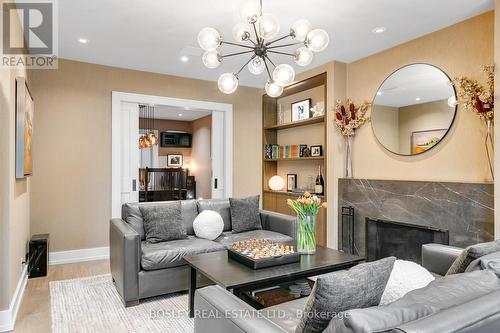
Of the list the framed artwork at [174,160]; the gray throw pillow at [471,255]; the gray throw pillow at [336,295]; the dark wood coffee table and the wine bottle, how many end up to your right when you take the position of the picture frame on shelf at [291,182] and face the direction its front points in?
1

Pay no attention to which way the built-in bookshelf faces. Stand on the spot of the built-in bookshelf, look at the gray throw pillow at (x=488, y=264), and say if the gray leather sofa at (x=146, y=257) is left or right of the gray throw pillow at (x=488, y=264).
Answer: right

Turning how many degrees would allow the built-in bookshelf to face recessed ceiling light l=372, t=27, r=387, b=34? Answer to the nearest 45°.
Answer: approximately 90° to its left

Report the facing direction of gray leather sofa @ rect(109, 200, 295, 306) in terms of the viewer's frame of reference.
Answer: facing the viewer and to the right of the viewer

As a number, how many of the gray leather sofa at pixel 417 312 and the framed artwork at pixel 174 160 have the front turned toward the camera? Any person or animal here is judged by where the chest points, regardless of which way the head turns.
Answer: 1

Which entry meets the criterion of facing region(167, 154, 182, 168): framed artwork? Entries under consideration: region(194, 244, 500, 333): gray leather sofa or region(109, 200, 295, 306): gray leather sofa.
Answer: region(194, 244, 500, 333): gray leather sofa

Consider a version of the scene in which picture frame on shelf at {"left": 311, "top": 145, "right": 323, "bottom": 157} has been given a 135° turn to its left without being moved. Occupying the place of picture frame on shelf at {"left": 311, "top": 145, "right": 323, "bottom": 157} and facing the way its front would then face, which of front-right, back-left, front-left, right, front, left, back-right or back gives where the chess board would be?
right

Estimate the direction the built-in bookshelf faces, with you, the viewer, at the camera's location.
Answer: facing the viewer and to the left of the viewer

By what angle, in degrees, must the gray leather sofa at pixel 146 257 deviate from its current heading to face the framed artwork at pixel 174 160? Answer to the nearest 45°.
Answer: approximately 135° to its left

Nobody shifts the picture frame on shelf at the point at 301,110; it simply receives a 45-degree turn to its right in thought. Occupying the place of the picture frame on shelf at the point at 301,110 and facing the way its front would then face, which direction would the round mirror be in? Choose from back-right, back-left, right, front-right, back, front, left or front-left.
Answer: back-left

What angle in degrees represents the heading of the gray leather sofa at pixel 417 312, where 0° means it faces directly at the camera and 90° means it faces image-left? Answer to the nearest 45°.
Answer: approximately 135°

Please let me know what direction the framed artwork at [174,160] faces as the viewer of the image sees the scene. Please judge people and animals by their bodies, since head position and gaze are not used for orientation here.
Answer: facing the viewer

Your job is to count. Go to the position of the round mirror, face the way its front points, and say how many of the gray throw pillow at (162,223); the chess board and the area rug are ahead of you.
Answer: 3

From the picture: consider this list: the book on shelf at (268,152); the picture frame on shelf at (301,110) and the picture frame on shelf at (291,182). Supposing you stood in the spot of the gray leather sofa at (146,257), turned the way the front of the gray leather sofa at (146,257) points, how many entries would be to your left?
3
